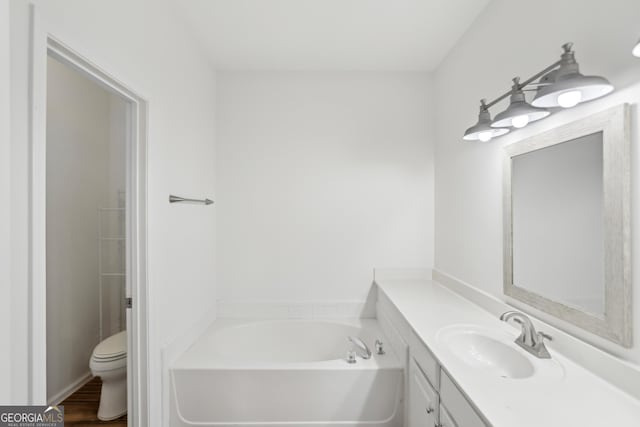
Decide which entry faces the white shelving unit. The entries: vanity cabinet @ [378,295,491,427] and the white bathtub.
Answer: the vanity cabinet

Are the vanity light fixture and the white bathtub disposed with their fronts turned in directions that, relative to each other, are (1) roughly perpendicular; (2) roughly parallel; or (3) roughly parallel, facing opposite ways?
roughly perpendicular

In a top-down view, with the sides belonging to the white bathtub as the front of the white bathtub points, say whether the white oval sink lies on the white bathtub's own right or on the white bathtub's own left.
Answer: on the white bathtub's own left

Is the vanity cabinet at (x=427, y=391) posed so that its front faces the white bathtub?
yes

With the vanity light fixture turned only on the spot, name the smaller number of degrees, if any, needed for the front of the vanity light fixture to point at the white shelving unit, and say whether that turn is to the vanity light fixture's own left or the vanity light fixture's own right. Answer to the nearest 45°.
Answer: approximately 45° to the vanity light fixture's own right

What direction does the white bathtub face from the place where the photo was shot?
facing the viewer

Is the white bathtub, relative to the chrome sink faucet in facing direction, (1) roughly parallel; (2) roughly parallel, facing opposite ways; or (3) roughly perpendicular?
roughly perpendicular

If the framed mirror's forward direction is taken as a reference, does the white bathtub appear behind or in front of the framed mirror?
in front

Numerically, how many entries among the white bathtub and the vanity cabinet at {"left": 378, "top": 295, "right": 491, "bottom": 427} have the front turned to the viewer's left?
1

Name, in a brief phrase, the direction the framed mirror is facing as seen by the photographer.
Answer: facing the viewer and to the left of the viewer

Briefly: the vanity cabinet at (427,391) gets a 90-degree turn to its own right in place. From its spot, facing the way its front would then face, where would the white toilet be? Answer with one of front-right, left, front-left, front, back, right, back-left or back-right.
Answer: left

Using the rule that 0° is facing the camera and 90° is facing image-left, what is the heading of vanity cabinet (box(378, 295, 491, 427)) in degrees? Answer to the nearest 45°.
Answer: approximately 90°
